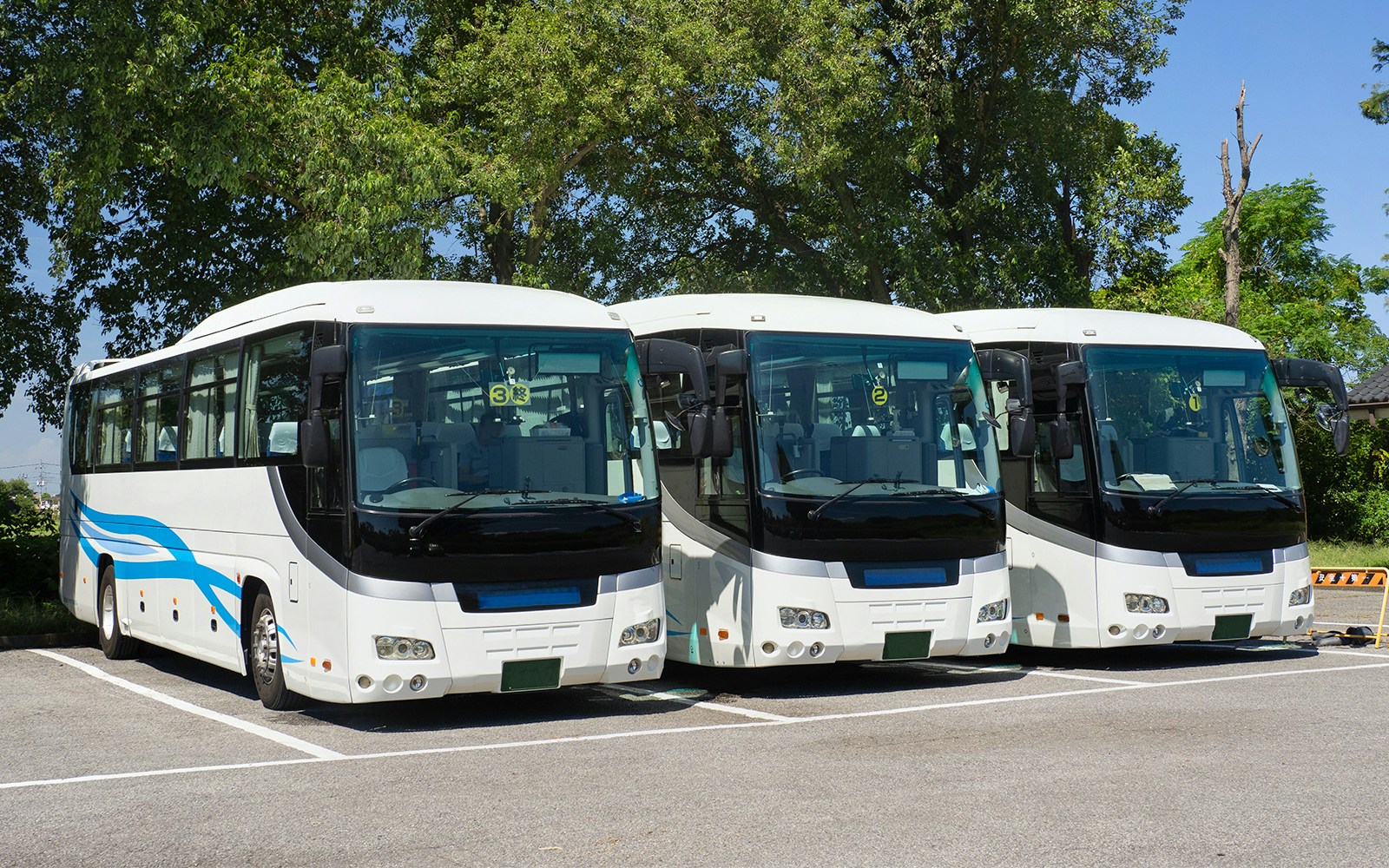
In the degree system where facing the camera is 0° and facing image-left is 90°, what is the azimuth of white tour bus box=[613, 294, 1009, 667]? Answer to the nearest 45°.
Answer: approximately 315°

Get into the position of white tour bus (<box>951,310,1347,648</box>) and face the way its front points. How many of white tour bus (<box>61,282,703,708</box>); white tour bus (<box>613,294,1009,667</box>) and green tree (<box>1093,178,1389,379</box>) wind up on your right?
2

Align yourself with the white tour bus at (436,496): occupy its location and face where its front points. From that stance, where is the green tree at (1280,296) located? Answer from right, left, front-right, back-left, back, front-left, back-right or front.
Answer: left

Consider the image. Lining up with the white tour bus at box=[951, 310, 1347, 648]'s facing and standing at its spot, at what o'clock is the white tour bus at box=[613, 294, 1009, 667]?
the white tour bus at box=[613, 294, 1009, 667] is roughly at 3 o'clock from the white tour bus at box=[951, 310, 1347, 648].

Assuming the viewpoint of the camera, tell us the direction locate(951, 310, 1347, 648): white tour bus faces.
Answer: facing the viewer and to the right of the viewer

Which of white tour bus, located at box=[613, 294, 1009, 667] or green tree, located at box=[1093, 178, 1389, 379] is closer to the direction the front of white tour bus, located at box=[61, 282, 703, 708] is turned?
the white tour bus

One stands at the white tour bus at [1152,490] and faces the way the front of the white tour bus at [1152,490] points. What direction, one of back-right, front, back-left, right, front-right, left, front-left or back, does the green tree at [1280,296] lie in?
back-left

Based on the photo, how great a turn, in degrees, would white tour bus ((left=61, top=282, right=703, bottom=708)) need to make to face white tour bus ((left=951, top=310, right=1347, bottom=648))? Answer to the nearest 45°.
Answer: approximately 45° to its left

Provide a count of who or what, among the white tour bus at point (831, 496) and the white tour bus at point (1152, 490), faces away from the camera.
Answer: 0

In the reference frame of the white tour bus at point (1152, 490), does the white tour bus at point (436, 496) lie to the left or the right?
on its right

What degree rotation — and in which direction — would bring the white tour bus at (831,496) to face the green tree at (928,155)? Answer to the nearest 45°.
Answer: approximately 135° to its left

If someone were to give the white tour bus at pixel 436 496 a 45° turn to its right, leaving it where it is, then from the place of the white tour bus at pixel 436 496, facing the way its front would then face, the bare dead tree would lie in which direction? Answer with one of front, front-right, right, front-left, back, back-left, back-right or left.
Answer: back-left

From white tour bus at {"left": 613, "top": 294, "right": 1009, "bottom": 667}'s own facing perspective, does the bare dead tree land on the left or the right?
on its left
